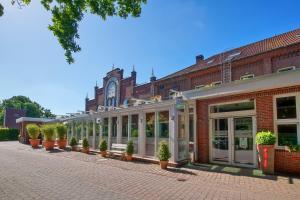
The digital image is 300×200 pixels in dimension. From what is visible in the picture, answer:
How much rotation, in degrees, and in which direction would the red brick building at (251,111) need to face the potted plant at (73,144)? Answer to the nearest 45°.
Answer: approximately 90° to its right

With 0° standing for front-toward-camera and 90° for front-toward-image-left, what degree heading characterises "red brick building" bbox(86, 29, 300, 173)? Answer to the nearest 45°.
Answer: approximately 45°

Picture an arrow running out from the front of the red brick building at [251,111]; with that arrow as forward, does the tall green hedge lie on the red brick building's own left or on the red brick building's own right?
on the red brick building's own right

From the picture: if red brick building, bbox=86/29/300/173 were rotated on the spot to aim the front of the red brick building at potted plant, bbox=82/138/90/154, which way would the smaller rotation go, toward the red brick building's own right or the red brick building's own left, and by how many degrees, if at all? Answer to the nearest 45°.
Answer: approximately 90° to the red brick building's own right

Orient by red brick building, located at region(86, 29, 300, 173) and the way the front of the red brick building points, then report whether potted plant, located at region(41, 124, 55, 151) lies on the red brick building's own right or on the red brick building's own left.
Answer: on the red brick building's own right
